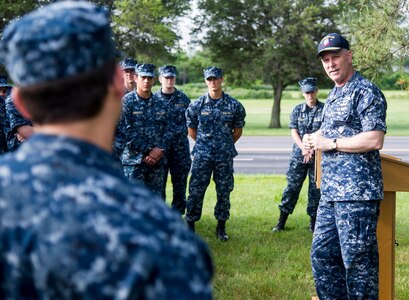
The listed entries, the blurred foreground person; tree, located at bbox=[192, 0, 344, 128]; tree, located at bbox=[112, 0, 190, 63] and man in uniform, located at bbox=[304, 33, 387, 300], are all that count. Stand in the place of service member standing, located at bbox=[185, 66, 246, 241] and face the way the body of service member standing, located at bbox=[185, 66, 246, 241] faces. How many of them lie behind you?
2

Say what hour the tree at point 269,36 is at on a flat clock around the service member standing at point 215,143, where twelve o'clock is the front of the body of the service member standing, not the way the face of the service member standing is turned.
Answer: The tree is roughly at 6 o'clock from the service member standing.

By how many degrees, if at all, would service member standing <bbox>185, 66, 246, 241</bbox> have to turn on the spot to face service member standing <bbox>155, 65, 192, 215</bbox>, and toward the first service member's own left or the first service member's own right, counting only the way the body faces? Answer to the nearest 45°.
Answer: approximately 135° to the first service member's own right

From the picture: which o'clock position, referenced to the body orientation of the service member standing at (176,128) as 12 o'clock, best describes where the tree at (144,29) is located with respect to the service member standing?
The tree is roughly at 6 o'clock from the service member standing.

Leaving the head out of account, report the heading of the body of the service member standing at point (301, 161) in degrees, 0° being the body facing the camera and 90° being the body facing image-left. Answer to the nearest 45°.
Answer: approximately 0°

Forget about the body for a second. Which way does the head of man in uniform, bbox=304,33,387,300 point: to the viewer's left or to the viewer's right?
to the viewer's left

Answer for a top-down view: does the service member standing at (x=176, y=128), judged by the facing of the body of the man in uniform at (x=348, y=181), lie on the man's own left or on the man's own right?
on the man's own right

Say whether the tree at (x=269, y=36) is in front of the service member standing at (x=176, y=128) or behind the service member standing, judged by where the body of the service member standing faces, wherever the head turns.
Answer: behind

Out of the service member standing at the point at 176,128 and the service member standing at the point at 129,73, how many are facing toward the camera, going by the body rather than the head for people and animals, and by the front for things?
2
